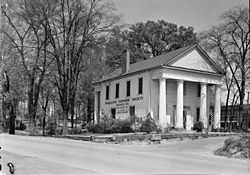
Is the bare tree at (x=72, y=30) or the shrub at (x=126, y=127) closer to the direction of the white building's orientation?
the shrub

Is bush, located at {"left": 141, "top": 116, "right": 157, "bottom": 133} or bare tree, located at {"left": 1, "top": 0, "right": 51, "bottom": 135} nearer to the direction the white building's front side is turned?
the bush

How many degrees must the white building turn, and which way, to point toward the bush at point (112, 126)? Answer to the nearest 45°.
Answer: approximately 90° to its right

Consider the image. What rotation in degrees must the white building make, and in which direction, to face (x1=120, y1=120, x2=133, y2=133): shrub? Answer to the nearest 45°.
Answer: approximately 90° to its right

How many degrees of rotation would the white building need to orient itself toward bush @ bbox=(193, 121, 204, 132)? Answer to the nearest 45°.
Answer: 0° — it already faces it

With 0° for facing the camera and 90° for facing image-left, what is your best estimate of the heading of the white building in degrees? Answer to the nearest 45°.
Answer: approximately 315°
